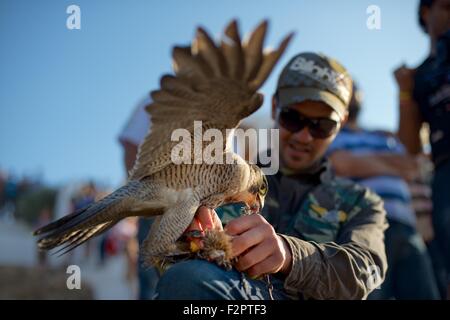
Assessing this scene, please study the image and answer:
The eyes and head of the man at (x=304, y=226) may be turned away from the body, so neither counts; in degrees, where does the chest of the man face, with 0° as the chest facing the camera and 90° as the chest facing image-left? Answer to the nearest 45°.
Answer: approximately 45°

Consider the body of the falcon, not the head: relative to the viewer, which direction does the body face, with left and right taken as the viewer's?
facing to the right of the viewer

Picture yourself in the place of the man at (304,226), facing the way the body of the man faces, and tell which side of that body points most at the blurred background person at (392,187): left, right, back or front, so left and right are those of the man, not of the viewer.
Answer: back

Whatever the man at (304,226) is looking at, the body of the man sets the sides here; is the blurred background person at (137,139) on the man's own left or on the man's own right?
on the man's own right

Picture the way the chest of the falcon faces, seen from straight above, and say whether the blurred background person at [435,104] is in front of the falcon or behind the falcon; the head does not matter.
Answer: in front

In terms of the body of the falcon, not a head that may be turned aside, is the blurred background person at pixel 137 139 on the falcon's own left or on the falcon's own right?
on the falcon's own left

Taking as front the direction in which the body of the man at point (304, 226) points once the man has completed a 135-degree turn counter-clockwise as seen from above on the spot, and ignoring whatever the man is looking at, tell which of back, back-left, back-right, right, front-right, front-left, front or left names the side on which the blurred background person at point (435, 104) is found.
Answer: front-left
